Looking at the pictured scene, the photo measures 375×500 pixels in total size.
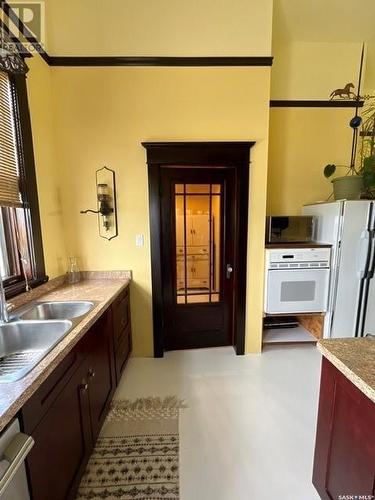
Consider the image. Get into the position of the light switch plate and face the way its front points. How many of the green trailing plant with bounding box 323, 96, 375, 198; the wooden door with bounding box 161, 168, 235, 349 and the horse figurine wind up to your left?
3

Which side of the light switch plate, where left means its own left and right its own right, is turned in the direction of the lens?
front

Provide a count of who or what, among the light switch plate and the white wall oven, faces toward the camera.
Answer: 2

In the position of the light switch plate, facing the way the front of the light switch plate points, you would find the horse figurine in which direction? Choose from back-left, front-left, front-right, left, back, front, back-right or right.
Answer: left

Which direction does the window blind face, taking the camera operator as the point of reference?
facing the viewer and to the right of the viewer

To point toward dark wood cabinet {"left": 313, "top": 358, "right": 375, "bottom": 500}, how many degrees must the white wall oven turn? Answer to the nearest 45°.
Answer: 0° — it already faces it

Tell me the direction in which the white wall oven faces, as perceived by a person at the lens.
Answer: facing the viewer

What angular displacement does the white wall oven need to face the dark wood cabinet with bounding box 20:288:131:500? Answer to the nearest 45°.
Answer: approximately 45° to its right
